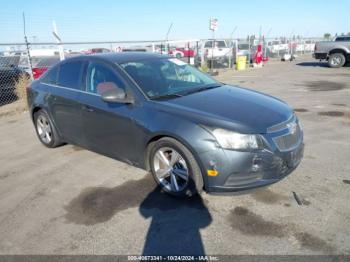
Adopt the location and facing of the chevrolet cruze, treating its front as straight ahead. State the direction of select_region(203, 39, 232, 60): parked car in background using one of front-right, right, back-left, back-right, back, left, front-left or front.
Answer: back-left

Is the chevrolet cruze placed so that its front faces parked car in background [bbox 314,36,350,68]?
no

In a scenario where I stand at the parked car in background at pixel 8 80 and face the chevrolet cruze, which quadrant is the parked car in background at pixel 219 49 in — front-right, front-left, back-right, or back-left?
back-left

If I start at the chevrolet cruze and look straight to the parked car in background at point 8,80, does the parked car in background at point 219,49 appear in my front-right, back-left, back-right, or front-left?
front-right

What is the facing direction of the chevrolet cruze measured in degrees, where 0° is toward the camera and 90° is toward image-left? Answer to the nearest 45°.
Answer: approximately 315°

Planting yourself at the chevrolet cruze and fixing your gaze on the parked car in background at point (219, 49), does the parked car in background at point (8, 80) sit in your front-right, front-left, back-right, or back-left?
front-left

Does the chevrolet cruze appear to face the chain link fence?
no

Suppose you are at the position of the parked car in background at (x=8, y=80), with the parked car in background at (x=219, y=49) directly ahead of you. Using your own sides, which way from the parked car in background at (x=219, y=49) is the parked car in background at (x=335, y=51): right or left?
right

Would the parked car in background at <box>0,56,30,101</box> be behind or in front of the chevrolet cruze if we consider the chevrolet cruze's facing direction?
behind
